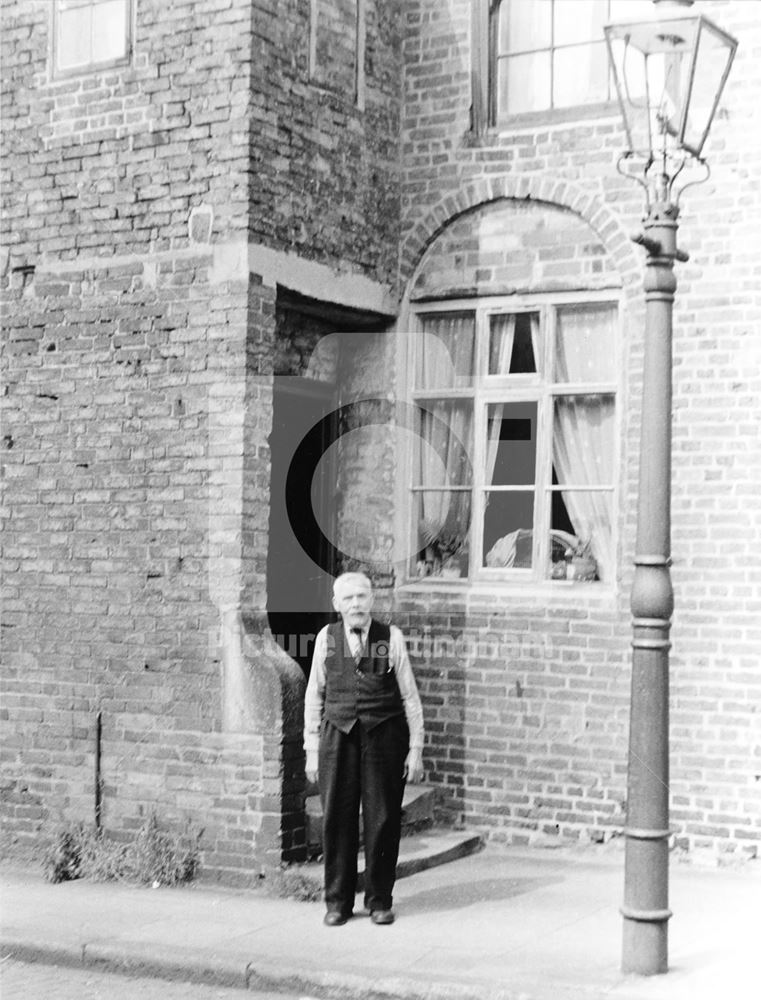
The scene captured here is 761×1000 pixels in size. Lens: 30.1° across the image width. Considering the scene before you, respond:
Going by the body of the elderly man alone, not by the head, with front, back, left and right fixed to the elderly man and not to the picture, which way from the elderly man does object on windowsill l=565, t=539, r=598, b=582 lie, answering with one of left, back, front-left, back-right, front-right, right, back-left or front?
back-left

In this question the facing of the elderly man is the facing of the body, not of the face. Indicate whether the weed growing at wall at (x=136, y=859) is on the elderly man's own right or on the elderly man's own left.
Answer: on the elderly man's own right

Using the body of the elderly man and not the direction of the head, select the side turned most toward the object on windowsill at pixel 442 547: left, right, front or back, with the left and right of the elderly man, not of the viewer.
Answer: back

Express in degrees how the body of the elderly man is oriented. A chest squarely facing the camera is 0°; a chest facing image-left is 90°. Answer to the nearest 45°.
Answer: approximately 0°

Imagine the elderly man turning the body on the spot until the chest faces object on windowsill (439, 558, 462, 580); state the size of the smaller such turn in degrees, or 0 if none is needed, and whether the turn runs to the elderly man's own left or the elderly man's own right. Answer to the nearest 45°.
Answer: approximately 180°
